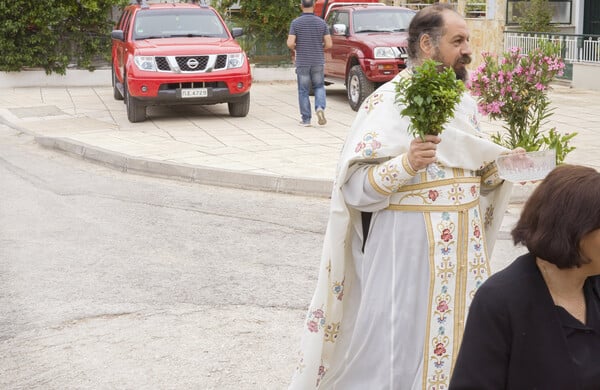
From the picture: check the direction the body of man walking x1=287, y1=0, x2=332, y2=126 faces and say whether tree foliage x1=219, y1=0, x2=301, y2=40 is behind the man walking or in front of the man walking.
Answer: in front

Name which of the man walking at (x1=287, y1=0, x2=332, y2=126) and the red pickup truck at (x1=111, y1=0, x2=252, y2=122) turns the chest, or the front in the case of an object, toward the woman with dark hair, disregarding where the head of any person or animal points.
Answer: the red pickup truck

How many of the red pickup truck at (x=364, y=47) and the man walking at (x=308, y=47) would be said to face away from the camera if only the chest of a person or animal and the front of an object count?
1

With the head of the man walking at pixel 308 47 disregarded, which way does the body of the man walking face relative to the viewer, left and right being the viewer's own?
facing away from the viewer

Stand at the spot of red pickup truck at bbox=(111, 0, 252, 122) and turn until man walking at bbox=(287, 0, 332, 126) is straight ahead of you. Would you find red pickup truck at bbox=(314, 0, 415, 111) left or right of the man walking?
left

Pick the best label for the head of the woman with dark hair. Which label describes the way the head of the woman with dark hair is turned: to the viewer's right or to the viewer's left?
to the viewer's right

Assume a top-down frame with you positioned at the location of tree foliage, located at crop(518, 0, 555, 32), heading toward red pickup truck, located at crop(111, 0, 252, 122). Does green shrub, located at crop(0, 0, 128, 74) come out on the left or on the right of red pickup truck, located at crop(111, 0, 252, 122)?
right

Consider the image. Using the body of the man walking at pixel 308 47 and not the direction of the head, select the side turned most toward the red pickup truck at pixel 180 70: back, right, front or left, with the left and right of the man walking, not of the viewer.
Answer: left

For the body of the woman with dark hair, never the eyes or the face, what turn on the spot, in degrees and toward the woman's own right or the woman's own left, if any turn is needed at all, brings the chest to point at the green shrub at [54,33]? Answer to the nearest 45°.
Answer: approximately 180°

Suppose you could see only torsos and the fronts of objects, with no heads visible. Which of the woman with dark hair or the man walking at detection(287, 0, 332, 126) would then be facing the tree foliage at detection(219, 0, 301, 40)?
the man walking
